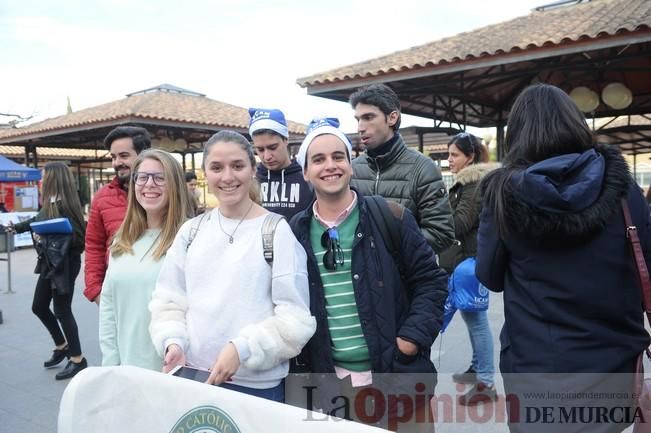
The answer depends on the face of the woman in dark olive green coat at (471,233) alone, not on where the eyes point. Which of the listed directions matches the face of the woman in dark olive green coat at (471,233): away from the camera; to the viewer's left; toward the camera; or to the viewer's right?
to the viewer's left

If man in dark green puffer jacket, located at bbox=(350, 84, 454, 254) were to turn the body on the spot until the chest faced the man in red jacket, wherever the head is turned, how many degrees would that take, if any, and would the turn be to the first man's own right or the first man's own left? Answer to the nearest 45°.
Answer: approximately 45° to the first man's own right

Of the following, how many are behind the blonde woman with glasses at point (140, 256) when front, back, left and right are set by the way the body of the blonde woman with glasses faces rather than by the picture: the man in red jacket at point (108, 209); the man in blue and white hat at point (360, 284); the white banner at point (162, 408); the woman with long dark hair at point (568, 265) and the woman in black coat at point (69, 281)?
2

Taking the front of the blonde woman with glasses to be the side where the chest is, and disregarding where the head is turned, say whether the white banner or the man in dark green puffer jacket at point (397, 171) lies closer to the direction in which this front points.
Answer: the white banner
